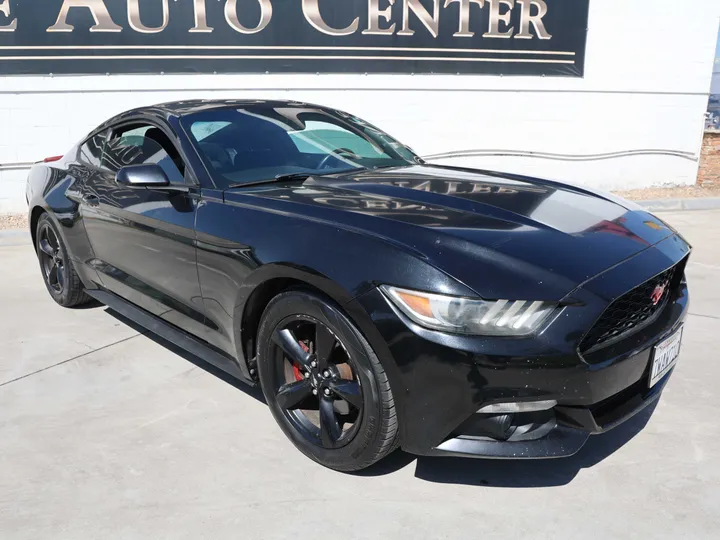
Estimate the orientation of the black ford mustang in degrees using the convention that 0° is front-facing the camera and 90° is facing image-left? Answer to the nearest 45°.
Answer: approximately 315°
